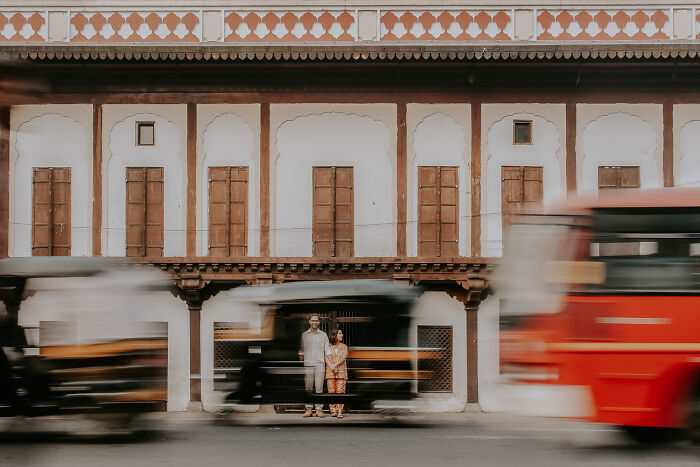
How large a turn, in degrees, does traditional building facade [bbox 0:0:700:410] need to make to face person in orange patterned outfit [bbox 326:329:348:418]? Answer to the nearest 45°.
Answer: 0° — it already faces them

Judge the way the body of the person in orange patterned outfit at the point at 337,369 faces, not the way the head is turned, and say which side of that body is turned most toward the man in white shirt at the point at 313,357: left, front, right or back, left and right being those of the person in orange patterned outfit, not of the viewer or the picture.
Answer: right

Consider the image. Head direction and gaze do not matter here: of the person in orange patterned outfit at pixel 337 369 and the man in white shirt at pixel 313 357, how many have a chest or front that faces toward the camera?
2

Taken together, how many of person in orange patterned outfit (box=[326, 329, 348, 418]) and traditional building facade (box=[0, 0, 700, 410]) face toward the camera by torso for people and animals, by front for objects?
2

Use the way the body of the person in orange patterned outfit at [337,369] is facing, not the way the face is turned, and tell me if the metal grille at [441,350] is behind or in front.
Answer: behind

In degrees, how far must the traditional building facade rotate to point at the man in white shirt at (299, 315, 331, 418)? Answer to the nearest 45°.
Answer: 0° — it already faces them

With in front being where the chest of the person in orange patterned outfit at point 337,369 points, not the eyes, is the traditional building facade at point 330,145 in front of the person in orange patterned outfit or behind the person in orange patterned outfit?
behind

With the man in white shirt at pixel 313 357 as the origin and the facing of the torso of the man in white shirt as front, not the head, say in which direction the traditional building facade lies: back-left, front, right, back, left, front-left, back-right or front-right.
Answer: back
